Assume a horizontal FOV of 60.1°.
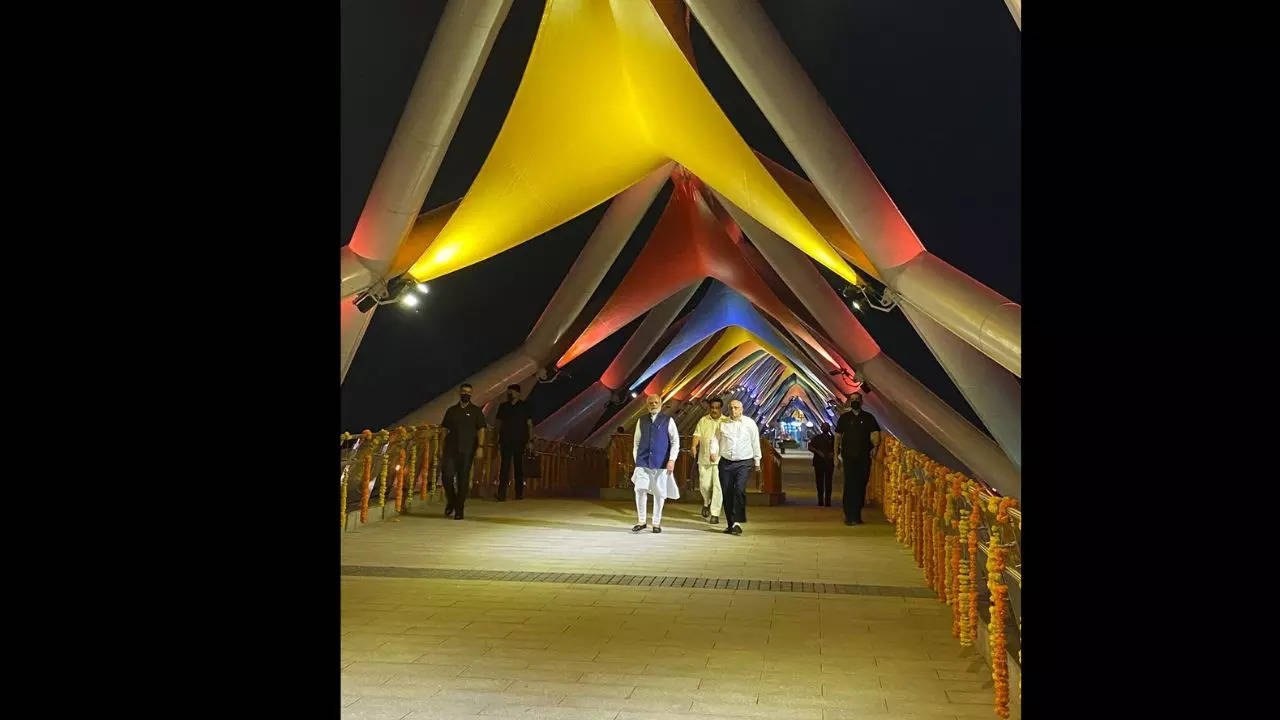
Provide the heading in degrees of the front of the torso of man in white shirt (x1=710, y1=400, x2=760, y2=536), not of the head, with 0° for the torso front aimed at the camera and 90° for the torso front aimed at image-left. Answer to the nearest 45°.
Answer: approximately 0°

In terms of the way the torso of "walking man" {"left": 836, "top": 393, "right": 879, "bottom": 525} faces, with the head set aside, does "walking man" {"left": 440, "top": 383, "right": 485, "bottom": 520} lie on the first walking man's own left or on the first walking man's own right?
on the first walking man's own right

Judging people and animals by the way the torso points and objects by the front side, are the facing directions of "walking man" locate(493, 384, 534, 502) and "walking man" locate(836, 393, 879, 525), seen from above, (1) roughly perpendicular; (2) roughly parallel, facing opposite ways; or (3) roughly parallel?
roughly parallel

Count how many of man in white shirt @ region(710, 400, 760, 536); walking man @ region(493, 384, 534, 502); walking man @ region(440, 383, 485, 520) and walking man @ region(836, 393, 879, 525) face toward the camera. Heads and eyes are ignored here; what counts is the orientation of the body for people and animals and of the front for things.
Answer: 4

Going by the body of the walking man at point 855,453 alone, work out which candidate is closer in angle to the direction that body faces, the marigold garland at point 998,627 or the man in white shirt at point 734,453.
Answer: the marigold garland

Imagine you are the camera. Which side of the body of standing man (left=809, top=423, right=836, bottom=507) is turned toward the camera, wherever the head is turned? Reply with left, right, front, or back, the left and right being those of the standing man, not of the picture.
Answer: front

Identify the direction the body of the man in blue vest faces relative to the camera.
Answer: toward the camera

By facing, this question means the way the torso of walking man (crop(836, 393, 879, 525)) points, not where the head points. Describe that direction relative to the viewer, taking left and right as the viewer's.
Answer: facing the viewer

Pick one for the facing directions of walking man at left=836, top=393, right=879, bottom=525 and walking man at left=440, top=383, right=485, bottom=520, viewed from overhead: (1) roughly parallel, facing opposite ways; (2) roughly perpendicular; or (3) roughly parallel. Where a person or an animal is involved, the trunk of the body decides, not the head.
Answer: roughly parallel

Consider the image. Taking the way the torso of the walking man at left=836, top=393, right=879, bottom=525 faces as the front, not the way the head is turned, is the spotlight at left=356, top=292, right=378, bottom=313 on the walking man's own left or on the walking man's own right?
on the walking man's own right

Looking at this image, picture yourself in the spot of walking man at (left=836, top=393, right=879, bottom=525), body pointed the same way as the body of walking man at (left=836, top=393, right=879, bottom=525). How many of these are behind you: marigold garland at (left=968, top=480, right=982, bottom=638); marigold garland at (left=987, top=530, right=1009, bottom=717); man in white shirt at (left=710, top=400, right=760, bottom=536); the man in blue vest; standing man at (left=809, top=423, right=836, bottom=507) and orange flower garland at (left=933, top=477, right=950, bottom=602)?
1

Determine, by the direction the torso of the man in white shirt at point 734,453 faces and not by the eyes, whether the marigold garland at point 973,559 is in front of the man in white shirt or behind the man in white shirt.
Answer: in front

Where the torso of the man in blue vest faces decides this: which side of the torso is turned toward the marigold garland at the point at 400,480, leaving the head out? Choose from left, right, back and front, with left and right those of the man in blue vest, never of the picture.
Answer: right

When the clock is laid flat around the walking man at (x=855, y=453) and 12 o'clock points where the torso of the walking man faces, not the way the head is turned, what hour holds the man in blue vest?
The man in blue vest is roughly at 2 o'clock from the walking man.
